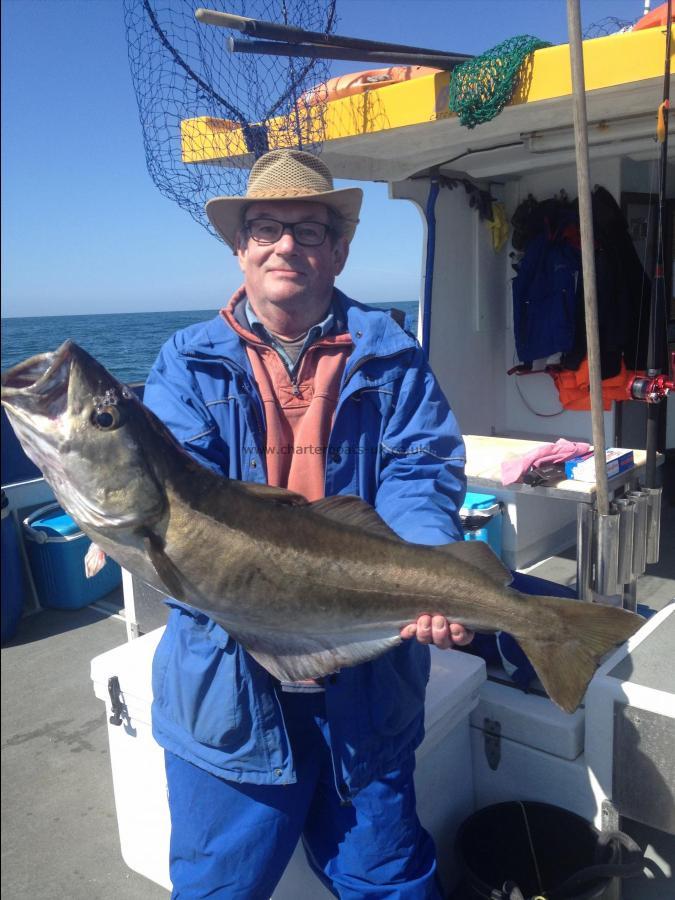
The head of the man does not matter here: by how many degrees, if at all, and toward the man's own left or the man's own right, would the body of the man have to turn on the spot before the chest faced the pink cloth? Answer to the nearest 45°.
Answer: approximately 135° to the man's own left

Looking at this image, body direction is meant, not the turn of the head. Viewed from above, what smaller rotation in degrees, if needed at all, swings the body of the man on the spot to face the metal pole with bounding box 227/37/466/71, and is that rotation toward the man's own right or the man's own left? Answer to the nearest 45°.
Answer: approximately 180°

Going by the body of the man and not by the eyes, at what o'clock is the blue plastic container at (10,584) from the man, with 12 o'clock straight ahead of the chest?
The blue plastic container is roughly at 5 o'clock from the man.

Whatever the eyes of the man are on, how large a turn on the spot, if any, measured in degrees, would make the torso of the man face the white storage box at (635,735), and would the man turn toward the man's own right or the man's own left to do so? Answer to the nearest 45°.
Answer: approximately 90° to the man's own left

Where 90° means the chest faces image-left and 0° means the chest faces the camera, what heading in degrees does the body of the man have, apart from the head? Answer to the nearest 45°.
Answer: approximately 0°

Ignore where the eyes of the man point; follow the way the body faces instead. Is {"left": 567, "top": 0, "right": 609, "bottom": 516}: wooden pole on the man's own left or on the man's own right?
on the man's own left
